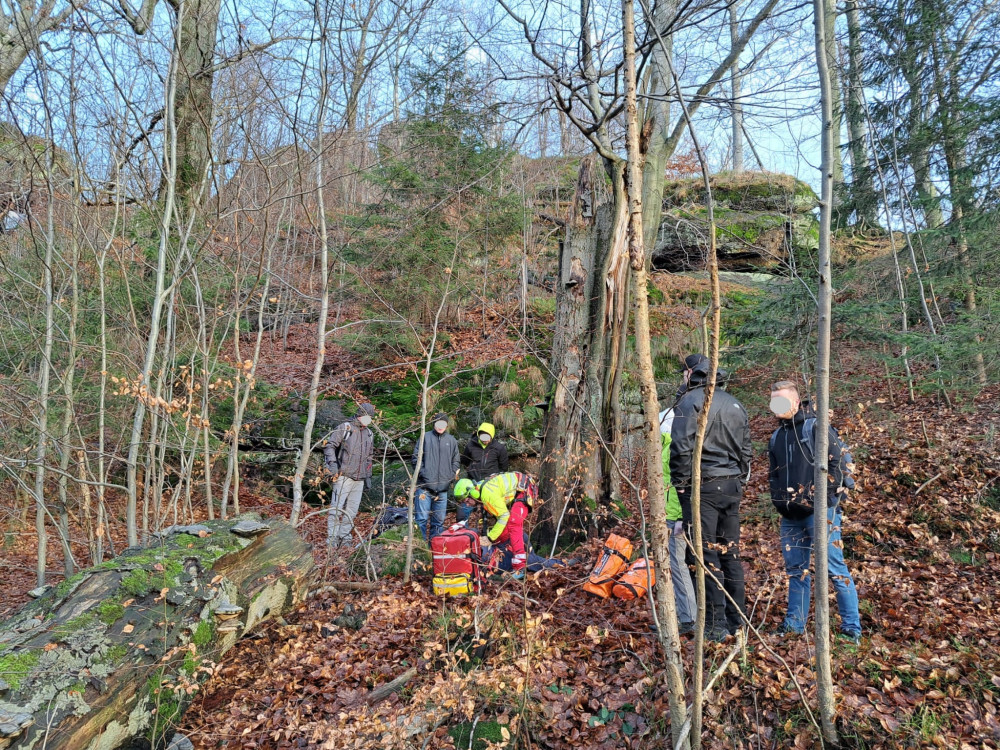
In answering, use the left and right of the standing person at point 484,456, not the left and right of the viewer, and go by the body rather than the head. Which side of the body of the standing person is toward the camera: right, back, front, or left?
front

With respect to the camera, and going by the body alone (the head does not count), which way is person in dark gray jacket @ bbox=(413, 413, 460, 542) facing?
toward the camera

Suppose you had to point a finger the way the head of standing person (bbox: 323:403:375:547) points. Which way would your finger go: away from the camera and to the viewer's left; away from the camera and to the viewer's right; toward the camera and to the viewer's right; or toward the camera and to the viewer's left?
toward the camera and to the viewer's right

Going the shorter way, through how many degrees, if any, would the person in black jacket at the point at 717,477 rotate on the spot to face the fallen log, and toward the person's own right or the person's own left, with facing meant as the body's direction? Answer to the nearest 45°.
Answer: approximately 135° to the person's own left

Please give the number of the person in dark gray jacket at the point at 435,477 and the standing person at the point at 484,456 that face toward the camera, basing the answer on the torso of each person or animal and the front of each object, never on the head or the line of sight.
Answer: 2

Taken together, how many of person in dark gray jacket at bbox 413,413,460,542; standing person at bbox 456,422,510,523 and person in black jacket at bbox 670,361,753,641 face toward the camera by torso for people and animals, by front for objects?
2

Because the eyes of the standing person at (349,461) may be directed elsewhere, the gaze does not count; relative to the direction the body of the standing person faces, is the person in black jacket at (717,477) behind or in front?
in front

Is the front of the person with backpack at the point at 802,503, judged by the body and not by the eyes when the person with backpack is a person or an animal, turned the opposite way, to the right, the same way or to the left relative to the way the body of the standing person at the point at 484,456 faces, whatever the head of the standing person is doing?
to the right

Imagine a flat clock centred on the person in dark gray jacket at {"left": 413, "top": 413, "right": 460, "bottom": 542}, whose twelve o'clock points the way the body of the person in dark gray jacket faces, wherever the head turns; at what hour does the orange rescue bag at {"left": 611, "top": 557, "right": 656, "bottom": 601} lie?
The orange rescue bag is roughly at 11 o'clock from the person in dark gray jacket.

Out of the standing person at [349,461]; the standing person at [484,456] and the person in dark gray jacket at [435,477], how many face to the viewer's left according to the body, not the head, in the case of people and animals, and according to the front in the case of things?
0

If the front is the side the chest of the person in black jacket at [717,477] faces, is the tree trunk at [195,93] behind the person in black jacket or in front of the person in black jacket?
in front

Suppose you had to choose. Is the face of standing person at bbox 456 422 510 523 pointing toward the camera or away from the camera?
toward the camera

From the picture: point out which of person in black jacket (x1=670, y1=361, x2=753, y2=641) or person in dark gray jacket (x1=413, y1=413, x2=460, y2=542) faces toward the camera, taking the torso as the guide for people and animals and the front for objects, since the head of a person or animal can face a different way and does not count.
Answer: person in dark gray jacket (x1=413, y1=413, x2=460, y2=542)

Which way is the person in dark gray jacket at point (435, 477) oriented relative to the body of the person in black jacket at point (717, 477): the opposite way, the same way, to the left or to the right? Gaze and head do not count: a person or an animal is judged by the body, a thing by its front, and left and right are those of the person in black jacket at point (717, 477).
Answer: the opposite way

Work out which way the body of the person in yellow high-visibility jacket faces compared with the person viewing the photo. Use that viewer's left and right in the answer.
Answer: facing to the left of the viewer
